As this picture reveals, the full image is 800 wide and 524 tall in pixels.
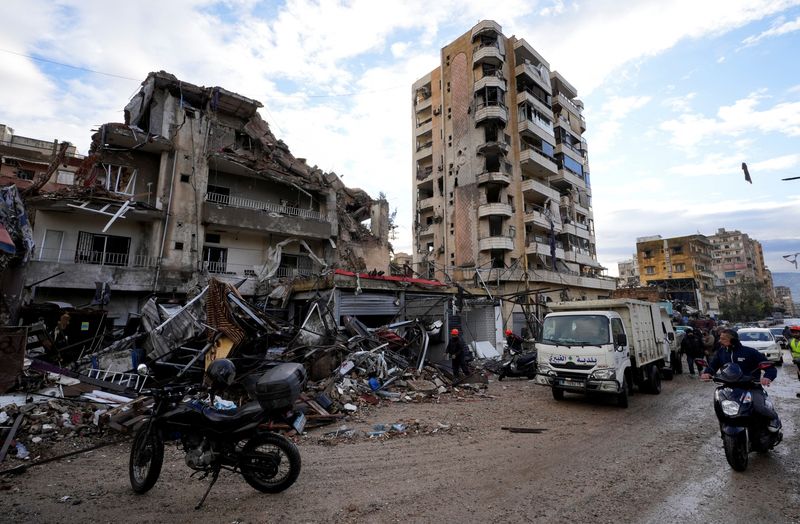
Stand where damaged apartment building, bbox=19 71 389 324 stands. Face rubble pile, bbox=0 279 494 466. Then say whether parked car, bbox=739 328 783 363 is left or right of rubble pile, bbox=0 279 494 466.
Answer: left

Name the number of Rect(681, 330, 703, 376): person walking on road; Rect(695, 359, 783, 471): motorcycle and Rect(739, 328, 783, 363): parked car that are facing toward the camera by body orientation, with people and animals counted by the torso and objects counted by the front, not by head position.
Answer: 3

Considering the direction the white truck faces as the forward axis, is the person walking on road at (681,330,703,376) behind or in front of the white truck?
behind

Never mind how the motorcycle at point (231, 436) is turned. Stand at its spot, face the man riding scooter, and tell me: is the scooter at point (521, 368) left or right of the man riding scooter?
left

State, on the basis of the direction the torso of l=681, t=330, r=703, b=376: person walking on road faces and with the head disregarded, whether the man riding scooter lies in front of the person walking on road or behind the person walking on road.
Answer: in front

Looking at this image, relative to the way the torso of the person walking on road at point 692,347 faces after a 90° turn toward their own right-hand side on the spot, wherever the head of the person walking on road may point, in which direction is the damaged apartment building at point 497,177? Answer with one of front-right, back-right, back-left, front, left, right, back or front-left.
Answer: front-right

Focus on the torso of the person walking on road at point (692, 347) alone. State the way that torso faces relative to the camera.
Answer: toward the camera

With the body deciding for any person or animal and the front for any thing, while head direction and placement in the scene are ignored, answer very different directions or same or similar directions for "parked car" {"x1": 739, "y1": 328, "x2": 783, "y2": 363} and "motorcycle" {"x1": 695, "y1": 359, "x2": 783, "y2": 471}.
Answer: same or similar directions

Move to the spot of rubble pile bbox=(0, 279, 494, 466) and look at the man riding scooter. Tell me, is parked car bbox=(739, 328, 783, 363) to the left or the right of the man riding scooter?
left

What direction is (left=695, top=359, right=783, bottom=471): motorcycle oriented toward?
toward the camera

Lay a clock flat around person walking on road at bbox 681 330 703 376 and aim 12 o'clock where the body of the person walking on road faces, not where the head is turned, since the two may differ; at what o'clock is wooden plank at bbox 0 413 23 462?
The wooden plank is roughly at 1 o'clock from the person walking on road.

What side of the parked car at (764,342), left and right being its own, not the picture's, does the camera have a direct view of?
front

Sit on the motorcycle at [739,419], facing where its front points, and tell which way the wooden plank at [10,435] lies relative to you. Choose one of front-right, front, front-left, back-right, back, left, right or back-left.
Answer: front-right

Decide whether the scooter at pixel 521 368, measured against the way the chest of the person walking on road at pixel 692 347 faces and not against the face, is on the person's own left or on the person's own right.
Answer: on the person's own right

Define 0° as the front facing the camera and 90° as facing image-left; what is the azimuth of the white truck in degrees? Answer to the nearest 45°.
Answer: approximately 45°

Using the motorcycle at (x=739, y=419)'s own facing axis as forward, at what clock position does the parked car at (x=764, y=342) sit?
The parked car is roughly at 6 o'clock from the motorcycle.
